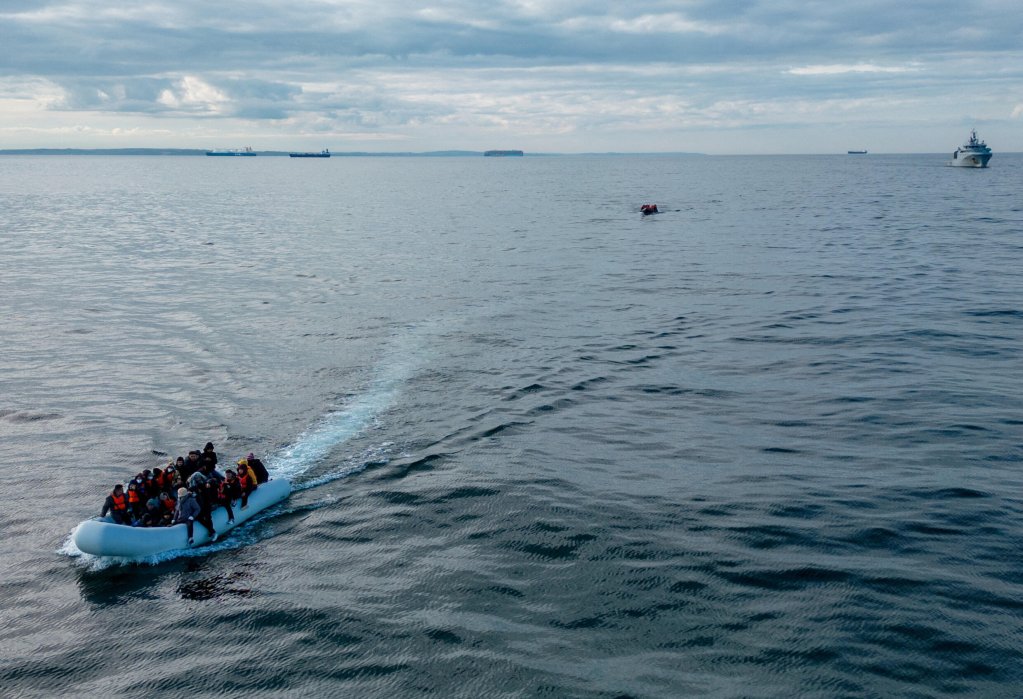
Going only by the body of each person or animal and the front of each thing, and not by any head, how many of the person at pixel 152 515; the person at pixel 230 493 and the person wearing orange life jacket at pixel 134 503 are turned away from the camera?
0

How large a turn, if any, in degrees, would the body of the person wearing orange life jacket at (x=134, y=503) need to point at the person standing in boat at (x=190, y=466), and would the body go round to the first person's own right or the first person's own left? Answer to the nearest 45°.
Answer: approximately 180°

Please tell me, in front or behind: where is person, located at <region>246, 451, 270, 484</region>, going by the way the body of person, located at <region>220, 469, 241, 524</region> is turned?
behind

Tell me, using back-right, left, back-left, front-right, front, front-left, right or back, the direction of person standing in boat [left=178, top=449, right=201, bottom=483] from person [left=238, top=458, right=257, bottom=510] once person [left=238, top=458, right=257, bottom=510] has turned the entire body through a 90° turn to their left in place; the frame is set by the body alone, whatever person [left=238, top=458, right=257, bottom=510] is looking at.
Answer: back

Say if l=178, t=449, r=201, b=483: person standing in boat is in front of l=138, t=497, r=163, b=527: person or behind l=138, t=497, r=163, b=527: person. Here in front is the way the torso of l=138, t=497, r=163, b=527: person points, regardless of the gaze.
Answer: behind

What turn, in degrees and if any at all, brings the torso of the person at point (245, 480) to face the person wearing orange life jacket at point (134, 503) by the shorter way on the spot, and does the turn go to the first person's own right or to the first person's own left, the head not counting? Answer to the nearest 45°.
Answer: approximately 45° to the first person's own right

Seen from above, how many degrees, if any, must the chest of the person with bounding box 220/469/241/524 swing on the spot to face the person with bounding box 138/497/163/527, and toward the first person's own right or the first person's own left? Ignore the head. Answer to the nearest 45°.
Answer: approximately 45° to the first person's own right

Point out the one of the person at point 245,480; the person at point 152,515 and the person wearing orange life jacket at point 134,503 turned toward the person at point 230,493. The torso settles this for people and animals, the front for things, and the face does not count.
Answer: the person at point 245,480

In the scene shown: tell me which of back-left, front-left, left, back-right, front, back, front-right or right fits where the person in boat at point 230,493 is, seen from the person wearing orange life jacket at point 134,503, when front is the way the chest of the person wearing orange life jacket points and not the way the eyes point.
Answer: back-left

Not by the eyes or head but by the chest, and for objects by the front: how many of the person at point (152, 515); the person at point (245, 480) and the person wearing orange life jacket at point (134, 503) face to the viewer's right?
0

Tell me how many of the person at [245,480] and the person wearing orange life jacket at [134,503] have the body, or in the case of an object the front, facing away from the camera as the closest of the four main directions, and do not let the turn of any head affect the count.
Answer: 0

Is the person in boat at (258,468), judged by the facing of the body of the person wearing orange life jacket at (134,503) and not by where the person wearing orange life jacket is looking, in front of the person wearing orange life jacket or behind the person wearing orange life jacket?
behind

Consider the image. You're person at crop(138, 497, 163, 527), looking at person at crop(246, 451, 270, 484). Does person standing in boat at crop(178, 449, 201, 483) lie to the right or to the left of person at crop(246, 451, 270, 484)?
left

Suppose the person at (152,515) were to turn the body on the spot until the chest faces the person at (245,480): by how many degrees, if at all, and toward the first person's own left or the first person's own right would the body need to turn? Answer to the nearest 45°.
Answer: approximately 135° to the first person's own left
